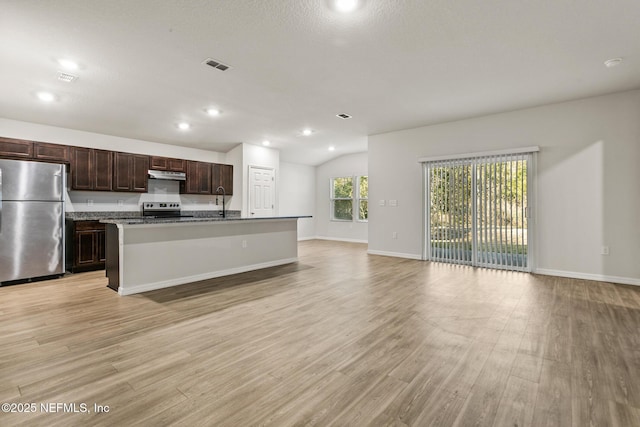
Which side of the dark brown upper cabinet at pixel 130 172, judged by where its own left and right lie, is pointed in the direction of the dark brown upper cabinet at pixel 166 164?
left

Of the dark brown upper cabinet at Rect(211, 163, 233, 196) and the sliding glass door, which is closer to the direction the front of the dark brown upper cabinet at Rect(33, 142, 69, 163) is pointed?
the sliding glass door

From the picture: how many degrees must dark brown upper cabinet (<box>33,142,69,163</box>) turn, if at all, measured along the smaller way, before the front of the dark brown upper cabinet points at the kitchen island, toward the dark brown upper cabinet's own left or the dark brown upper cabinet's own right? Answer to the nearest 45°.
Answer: approximately 45° to the dark brown upper cabinet's own left

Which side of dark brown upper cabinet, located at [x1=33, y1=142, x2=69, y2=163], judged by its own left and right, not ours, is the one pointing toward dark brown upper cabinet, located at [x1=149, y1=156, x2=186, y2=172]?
left

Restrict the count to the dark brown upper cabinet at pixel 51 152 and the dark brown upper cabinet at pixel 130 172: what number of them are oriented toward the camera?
2

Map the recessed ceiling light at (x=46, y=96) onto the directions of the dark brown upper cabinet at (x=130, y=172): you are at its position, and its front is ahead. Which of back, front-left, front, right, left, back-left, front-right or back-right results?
front-right

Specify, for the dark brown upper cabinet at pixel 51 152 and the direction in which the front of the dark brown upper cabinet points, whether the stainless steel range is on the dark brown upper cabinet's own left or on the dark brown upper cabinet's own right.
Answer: on the dark brown upper cabinet's own left

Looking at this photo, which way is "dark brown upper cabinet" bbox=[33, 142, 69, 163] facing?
toward the camera

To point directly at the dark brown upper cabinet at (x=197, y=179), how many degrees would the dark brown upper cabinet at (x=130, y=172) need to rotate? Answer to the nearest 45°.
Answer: approximately 90° to its left

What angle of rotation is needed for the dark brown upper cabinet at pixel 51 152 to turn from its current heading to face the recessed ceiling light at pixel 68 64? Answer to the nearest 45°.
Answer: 0° — it already faces it

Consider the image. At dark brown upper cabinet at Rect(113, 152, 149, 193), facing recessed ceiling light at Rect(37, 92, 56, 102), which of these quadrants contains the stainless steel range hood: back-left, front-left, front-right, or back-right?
back-left

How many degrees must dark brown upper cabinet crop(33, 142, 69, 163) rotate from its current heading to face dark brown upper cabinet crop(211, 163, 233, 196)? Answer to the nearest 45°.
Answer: approximately 90° to its left

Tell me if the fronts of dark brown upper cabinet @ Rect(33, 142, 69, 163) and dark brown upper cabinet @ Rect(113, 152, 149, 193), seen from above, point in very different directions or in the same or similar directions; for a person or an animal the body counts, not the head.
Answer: same or similar directions

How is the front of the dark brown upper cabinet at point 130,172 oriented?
toward the camera
